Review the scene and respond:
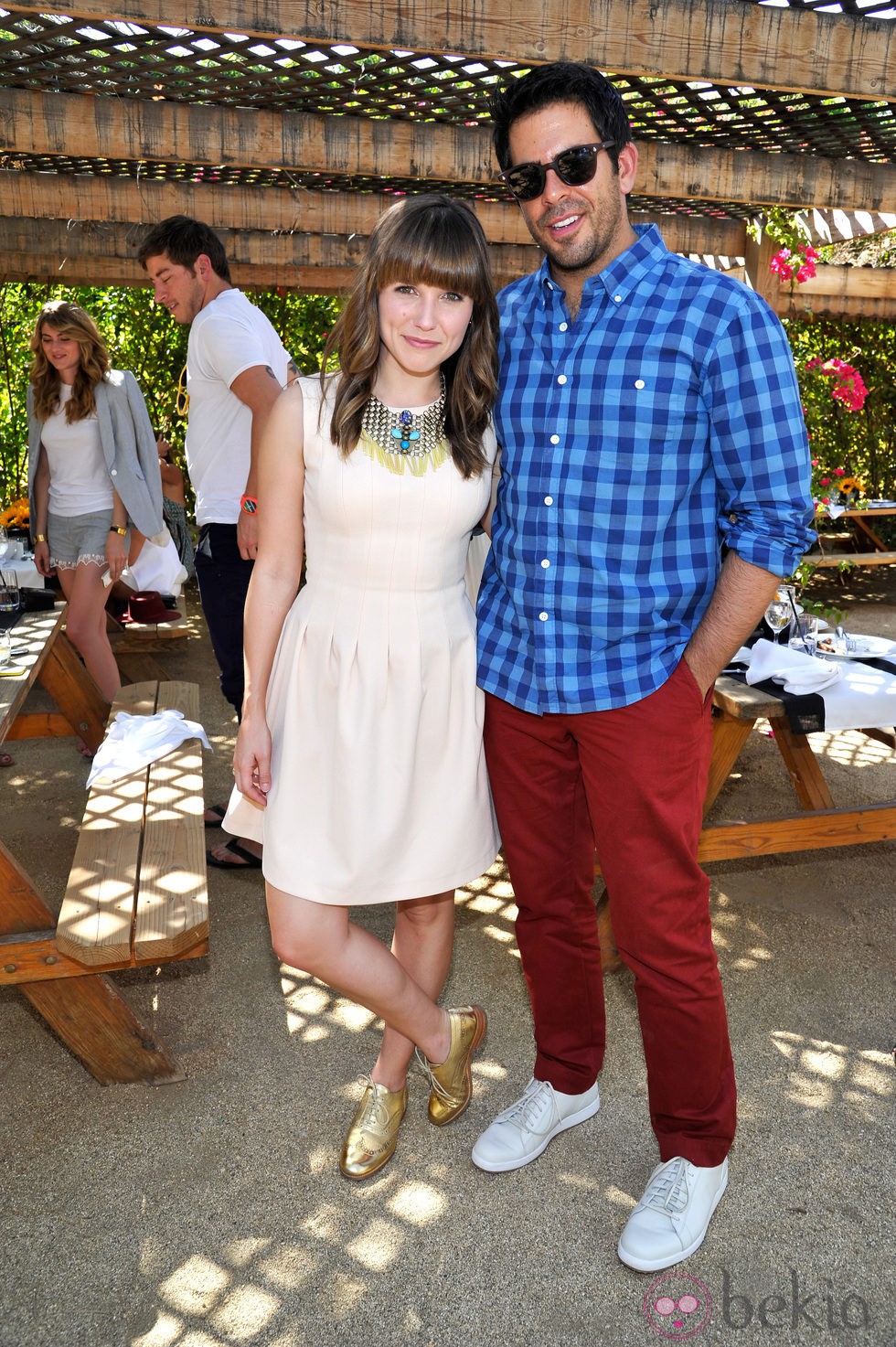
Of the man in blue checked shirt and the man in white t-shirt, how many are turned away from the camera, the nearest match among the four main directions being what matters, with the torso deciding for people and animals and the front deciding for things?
0

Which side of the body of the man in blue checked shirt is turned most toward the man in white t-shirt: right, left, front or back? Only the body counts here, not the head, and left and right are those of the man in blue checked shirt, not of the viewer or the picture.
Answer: right

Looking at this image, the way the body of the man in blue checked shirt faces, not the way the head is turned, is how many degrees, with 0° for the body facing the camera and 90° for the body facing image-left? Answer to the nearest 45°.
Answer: approximately 45°

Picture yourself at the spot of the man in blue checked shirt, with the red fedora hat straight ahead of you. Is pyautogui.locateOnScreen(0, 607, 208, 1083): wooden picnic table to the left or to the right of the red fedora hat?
left

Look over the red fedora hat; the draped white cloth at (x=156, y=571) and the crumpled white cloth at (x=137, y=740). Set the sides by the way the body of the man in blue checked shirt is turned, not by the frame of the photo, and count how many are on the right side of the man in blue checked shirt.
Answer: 3

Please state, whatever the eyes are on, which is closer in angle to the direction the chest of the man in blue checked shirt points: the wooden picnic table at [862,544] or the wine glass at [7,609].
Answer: the wine glass

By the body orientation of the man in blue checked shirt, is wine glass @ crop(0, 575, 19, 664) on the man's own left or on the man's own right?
on the man's own right
